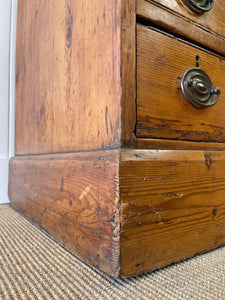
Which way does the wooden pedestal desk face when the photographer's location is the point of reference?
facing the viewer and to the right of the viewer
